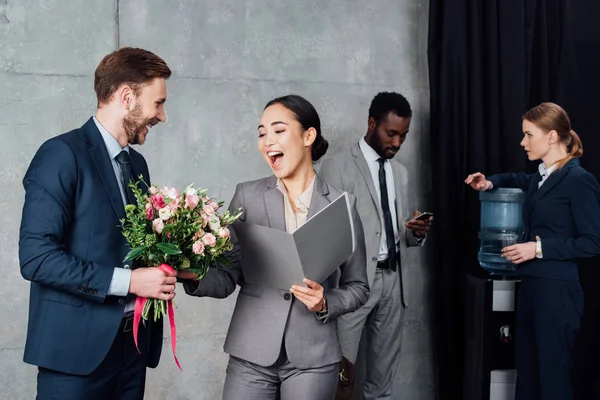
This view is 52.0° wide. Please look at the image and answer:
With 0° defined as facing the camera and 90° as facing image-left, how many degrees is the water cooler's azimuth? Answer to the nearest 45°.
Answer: approximately 315°
